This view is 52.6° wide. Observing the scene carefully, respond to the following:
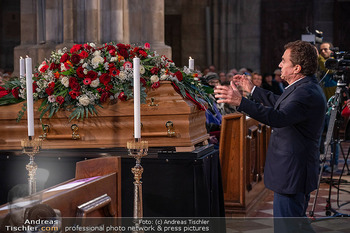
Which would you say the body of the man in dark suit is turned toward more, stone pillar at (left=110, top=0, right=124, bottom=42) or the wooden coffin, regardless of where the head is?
the wooden coffin

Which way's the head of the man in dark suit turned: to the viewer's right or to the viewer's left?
to the viewer's left

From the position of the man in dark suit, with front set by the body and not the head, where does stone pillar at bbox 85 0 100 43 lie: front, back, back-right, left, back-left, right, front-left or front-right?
front-right

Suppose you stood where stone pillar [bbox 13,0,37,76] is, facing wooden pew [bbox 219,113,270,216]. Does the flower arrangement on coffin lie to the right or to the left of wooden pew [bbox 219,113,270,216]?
right

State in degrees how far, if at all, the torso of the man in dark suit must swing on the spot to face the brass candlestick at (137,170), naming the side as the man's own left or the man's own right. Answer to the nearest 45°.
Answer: approximately 45° to the man's own left

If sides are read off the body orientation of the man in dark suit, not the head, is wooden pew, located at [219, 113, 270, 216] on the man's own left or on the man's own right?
on the man's own right

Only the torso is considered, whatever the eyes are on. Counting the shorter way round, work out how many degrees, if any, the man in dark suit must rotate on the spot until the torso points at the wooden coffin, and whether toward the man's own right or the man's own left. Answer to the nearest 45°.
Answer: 0° — they already face it

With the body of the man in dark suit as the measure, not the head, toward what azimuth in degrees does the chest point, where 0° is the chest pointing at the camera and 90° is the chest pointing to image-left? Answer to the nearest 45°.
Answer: approximately 90°
